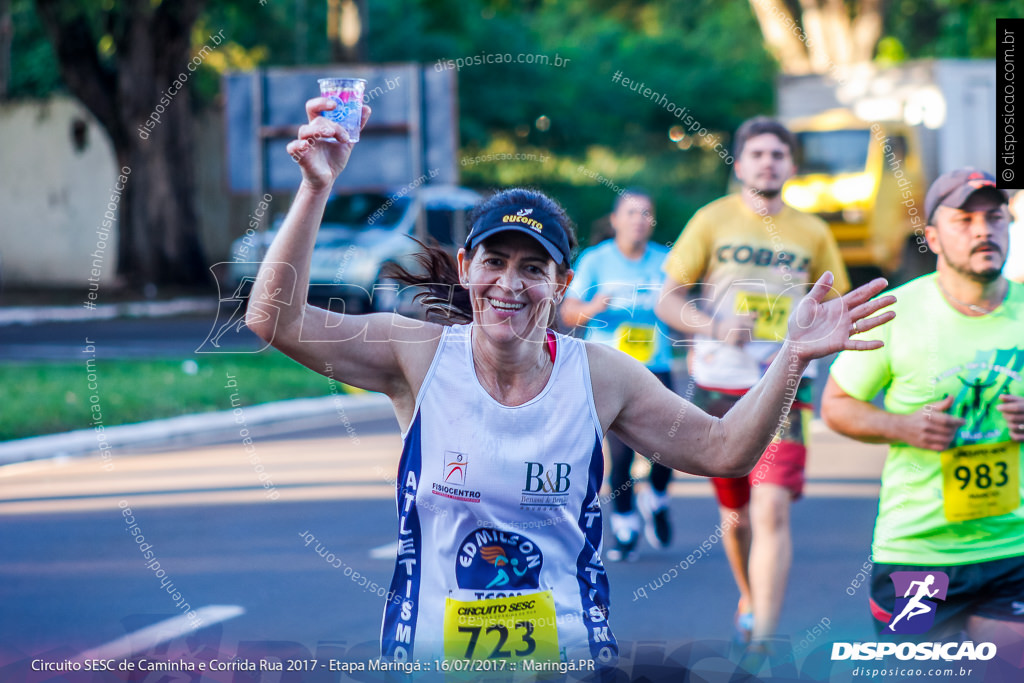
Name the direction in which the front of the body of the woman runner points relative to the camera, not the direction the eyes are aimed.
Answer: toward the camera

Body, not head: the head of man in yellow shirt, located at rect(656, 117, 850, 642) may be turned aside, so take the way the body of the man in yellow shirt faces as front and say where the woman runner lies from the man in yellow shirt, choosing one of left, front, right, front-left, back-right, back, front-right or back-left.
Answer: front

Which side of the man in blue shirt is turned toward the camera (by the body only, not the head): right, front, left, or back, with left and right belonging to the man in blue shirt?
front

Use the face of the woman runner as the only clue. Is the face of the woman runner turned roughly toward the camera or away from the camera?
toward the camera

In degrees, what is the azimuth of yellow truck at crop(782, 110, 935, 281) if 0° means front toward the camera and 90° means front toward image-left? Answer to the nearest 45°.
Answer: approximately 45°

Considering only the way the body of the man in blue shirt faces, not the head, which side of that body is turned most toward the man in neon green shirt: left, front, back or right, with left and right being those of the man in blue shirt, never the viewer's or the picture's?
front

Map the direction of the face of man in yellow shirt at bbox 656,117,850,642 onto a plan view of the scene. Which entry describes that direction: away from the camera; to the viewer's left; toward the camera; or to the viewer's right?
toward the camera

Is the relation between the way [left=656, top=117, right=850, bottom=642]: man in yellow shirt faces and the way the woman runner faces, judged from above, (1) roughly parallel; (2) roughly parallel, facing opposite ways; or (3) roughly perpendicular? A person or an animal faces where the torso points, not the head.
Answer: roughly parallel

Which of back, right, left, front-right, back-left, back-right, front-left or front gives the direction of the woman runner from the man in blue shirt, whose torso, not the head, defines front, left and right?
front

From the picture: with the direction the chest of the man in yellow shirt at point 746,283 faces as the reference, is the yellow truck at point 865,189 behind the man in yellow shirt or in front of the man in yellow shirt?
behind

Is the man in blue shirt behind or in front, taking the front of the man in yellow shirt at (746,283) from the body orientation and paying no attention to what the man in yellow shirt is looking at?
behind

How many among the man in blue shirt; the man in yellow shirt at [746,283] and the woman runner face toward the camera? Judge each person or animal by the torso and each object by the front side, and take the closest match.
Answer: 3

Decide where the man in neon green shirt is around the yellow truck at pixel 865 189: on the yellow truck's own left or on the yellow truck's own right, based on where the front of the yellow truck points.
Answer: on the yellow truck's own left

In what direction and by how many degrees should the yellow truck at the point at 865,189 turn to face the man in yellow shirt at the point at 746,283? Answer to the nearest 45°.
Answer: approximately 45° to its left

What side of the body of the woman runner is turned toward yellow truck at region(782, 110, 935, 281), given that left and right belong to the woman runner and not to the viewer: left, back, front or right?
back
